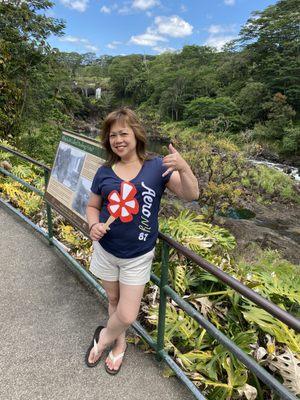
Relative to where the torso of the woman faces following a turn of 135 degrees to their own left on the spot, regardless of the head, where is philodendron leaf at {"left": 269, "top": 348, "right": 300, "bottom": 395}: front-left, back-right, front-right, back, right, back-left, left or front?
front-right

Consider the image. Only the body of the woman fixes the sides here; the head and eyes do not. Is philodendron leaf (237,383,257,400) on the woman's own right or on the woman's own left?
on the woman's own left
